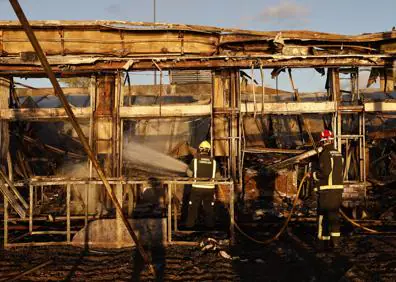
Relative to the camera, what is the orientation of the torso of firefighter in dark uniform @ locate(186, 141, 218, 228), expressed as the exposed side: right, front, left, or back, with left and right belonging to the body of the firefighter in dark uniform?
back

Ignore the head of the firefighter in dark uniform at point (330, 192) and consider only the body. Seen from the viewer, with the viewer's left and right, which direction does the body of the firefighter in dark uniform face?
facing away from the viewer and to the left of the viewer

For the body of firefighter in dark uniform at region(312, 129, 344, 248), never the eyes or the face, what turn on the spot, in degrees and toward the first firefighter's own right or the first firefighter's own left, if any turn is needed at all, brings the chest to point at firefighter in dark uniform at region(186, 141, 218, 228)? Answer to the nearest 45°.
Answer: approximately 45° to the first firefighter's own left

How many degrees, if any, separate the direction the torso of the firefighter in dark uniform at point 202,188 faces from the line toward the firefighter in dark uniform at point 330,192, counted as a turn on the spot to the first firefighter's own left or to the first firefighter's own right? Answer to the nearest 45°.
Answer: approximately 135° to the first firefighter's own right

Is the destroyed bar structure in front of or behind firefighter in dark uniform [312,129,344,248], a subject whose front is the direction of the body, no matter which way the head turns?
in front
